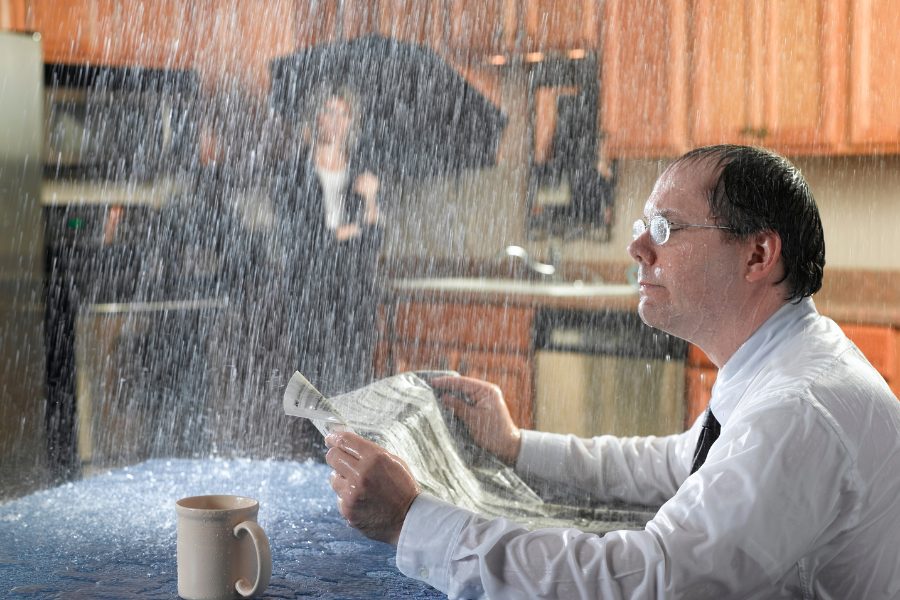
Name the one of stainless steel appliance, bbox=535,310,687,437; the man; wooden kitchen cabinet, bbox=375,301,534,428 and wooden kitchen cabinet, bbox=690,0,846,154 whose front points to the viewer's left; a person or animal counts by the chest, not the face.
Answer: the man

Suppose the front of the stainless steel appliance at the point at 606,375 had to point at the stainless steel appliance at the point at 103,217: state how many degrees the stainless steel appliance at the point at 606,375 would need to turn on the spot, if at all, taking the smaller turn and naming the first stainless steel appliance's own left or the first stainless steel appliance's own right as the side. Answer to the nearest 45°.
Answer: approximately 90° to the first stainless steel appliance's own right

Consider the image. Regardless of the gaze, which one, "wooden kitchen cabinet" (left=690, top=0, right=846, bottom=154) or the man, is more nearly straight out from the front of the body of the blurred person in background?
the man

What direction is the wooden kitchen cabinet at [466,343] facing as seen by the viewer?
toward the camera

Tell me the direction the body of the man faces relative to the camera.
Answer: to the viewer's left

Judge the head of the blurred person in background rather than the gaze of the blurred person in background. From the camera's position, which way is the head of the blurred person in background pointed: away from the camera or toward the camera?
toward the camera

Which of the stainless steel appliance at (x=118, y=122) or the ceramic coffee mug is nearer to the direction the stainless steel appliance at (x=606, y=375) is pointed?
the ceramic coffee mug

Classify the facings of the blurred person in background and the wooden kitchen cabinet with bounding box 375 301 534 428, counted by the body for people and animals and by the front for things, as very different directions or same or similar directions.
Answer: same or similar directions

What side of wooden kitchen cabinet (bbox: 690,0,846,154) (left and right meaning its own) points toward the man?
front

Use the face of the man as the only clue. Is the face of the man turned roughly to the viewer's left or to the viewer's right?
to the viewer's left

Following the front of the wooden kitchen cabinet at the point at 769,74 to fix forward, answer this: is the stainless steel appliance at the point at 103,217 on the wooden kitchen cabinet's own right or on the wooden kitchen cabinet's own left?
on the wooden kitchen cabinet's own right

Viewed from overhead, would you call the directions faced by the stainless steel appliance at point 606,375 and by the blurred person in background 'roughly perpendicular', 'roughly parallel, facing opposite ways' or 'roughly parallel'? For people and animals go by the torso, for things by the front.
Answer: roughly parallel

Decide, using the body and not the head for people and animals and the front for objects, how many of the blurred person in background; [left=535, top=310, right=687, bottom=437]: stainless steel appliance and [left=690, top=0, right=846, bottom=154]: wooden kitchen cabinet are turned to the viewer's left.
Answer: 0

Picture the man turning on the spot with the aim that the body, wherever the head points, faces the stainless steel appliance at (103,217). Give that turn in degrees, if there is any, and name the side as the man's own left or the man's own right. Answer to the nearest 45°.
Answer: approximately 45° to the man's own right

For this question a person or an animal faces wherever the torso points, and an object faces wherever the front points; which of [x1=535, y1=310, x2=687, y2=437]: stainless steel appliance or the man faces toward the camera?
the stainless steel appliance

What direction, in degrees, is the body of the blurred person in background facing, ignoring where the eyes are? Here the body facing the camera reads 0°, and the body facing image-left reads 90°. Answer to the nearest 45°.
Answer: approximately 0°

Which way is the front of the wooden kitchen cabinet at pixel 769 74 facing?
toward the camera

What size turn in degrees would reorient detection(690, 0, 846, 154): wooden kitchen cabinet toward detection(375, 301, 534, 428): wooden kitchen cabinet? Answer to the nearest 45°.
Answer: approximately 90° to its right
